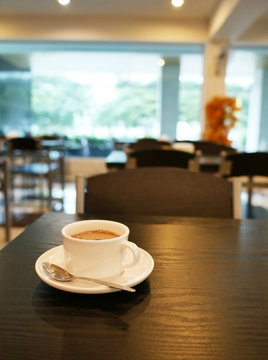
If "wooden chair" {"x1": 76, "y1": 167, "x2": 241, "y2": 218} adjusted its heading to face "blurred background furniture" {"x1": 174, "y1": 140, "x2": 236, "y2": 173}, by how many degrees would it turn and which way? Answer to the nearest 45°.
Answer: approximately 180°

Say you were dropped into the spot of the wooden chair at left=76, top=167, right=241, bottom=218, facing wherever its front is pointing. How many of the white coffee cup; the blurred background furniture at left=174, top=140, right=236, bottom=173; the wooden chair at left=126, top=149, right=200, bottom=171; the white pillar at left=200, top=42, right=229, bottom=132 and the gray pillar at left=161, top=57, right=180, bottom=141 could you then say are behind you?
4

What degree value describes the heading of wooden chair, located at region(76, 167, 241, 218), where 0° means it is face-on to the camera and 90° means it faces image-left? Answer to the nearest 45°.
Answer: approximately 0°

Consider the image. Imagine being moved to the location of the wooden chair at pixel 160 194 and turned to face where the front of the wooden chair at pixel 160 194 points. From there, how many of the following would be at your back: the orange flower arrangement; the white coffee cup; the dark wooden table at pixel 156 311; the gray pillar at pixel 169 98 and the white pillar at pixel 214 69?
3

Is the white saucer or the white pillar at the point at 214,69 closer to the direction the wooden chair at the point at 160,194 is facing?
the white saucer

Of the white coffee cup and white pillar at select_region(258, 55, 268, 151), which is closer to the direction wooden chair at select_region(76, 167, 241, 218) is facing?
the white coffee cup

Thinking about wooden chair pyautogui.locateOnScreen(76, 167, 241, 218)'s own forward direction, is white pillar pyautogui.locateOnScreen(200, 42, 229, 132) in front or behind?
behind

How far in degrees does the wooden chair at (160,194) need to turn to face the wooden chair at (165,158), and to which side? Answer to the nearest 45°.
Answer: approximately 180°

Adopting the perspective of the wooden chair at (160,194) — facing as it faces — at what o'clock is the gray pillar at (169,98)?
The gray pillar is roughly at 6 o'clock from the wooden chair.

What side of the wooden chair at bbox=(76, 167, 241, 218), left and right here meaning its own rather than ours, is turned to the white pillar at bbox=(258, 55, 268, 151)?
back

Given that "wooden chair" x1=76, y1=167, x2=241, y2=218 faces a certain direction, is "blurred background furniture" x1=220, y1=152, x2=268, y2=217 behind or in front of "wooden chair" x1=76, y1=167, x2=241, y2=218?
behind
